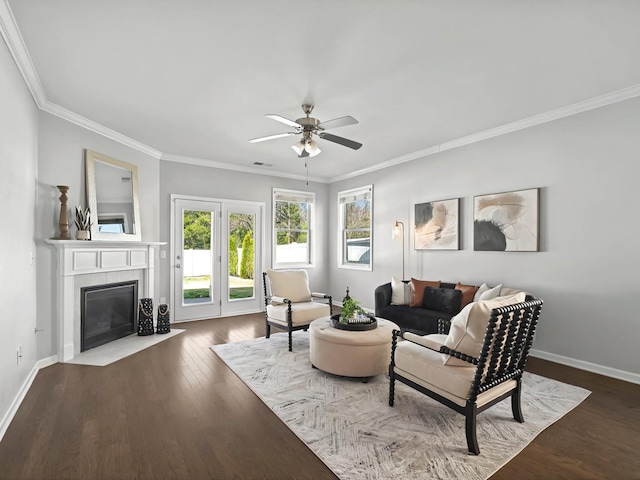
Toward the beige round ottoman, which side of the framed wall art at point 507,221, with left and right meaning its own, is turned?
front

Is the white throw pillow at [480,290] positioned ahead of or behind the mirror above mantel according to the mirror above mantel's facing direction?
ahead

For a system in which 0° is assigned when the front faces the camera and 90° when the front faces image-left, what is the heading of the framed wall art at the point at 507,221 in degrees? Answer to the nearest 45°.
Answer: approximately 45°

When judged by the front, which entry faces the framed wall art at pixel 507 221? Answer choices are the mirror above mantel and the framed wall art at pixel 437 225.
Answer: the mirror above mantel

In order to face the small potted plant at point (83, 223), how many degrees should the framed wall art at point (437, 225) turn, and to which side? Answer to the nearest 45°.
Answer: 0° — it already faces it

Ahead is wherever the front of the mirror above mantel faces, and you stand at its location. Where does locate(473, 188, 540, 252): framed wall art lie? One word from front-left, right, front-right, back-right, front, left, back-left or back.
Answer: front

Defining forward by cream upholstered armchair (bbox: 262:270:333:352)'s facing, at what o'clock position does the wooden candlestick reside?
The wooden candlestick is roughly at 4 o'clock from the cream upholstered armchair.

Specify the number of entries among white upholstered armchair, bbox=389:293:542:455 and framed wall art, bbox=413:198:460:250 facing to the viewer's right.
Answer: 0

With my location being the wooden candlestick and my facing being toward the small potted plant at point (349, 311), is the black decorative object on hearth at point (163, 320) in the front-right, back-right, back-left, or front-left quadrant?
front-left

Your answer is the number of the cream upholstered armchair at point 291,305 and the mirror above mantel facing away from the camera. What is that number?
0

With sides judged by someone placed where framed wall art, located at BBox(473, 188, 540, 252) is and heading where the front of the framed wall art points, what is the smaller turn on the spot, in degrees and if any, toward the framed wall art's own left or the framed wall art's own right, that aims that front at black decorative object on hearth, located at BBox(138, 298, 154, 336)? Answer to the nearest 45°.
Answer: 0° — it already faces it

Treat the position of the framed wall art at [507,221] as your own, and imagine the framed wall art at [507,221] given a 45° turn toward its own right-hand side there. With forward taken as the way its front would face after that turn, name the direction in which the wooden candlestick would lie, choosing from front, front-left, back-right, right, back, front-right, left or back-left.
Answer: front-left

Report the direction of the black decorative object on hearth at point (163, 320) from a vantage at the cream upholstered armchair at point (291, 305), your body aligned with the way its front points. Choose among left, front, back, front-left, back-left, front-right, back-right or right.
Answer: back-right

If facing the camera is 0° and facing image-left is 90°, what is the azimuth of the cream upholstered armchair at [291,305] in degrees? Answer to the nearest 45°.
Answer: approximately 315°

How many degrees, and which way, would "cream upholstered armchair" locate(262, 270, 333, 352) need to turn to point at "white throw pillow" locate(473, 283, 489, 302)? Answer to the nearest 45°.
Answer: approximately 45° to its left

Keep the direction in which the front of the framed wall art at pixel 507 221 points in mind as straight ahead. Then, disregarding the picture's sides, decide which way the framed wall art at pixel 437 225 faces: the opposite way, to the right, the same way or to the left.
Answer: the same way
